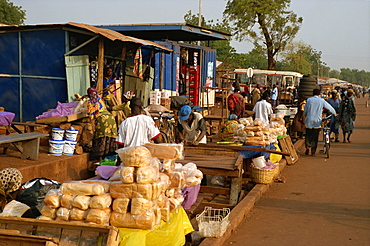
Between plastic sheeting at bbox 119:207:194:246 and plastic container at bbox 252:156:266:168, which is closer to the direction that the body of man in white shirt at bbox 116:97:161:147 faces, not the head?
the plastic container

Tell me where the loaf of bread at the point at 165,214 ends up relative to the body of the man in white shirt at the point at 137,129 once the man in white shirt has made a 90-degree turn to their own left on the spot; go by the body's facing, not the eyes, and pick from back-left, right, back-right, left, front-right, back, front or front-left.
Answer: left

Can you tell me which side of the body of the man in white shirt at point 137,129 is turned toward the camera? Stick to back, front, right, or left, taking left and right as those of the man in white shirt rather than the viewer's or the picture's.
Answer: back

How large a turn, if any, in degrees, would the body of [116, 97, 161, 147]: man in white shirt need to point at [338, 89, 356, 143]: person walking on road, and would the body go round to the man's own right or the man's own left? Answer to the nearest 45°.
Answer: approximately 45° to the man's own right

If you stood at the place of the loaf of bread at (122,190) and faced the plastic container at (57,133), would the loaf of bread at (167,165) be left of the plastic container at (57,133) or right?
right
